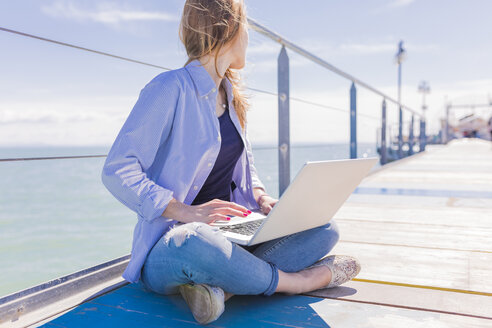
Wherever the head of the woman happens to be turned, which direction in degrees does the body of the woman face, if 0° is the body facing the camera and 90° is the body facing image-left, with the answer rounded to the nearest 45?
approximately 315°

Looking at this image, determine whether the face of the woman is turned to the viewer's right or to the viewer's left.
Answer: to the viewer's right
